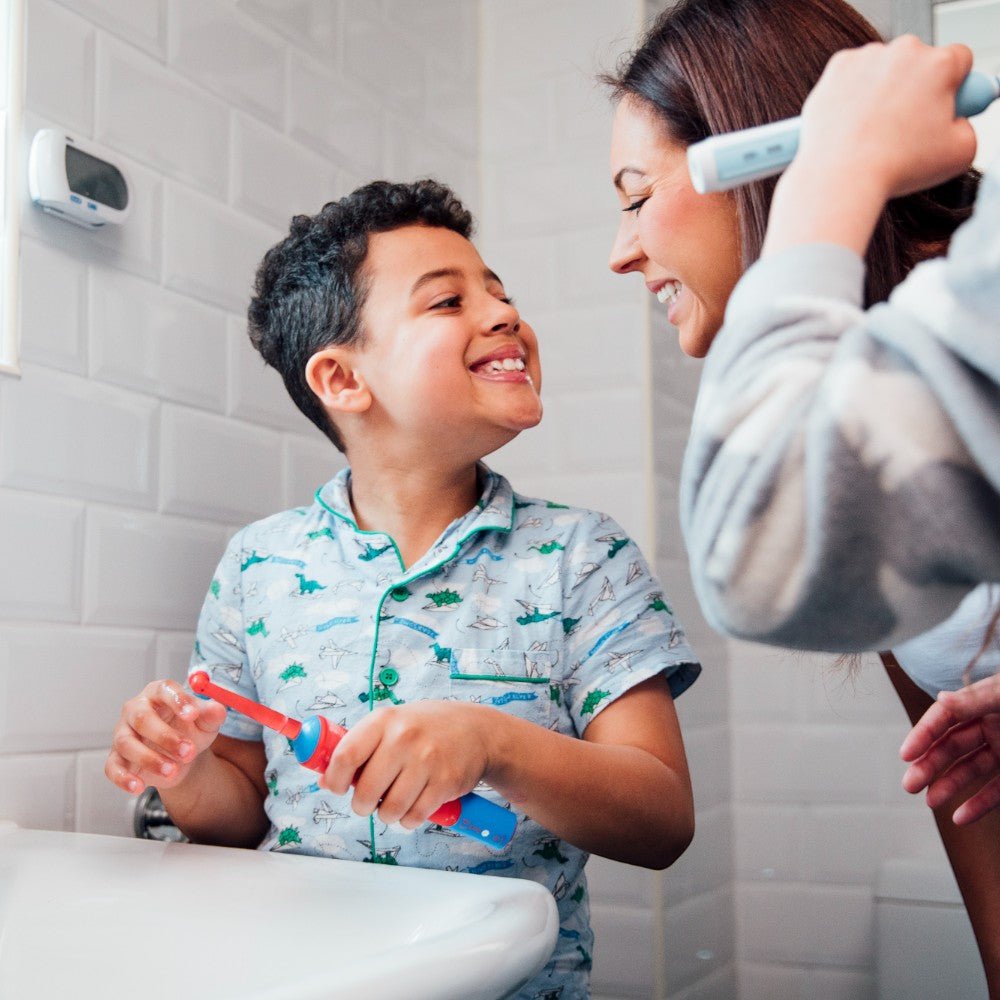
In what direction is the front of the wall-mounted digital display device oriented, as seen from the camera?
facing the viewer and to the right of the viewer

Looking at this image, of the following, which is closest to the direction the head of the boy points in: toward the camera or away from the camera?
toward the camera

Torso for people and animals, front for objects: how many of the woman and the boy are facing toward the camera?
1

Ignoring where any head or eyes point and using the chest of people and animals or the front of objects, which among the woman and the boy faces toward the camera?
the boy

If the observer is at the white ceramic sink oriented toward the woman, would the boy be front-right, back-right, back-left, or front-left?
front-left

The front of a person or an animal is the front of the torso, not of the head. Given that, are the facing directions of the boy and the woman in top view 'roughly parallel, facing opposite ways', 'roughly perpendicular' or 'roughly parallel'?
roughly perpendicular

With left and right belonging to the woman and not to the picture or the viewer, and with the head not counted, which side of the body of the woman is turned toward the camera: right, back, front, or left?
left

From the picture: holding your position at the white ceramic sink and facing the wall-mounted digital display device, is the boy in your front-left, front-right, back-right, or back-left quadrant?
front-right

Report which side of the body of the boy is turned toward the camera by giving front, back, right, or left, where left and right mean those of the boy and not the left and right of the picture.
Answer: front
